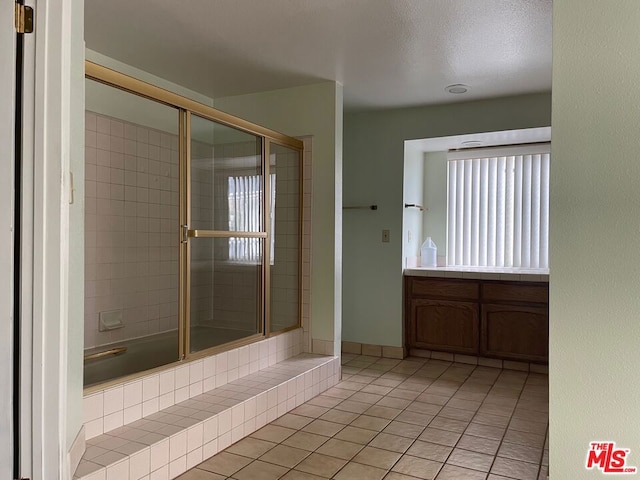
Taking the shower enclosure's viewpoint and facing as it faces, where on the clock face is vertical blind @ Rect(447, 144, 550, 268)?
The vertical blind is roughly at 10 o'clock from the shower enclosure.

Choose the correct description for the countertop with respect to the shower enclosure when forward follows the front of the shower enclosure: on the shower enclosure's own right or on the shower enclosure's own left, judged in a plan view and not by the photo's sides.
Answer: on the shower enclosure's own left

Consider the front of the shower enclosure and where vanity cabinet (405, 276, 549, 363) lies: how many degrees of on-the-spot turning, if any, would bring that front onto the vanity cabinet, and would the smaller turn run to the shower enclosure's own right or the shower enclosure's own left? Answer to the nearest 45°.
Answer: approximately 45° to the shower enclosure's own left

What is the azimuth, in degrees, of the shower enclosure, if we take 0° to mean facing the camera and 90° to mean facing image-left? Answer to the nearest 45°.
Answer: approximately 315°
